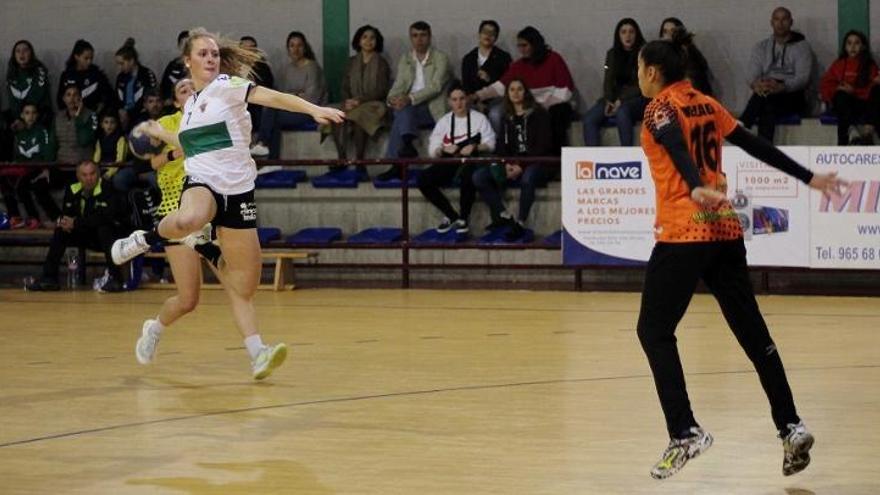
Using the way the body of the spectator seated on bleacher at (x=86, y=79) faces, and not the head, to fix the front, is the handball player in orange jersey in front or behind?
in front

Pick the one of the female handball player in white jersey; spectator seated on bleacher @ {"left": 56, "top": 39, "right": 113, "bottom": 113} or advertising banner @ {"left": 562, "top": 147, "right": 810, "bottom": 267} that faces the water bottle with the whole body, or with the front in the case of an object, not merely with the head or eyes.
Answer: the spectator seated on bleacher

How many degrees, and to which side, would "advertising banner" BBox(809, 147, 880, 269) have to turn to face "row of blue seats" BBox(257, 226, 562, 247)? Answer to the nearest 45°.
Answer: approximately 90° to its right

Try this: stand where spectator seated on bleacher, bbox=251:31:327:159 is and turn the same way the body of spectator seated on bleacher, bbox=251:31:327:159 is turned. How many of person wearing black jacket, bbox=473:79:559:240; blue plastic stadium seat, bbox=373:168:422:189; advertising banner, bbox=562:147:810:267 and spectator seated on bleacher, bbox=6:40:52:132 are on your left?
3

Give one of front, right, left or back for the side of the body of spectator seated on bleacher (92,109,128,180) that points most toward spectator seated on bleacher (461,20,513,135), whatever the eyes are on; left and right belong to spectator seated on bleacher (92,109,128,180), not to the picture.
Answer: left

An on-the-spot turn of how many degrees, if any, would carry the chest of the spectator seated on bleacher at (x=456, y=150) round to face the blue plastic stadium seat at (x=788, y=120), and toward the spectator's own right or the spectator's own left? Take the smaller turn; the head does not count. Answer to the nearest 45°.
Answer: approximately 90° to the spectator's own left

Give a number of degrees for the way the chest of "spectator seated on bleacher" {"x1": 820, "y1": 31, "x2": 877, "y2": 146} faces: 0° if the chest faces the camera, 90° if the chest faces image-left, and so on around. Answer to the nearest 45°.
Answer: approximately 0°

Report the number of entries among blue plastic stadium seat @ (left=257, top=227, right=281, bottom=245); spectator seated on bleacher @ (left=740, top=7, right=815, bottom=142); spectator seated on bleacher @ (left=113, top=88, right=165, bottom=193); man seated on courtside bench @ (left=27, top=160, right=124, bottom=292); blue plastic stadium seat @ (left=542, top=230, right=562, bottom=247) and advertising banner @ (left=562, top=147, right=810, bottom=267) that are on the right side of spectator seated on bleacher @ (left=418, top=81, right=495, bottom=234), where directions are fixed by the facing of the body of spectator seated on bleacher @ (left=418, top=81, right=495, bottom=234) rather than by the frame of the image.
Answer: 3

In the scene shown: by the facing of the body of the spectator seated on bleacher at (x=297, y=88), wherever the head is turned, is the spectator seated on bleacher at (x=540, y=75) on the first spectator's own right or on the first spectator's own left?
on the first spectator's own left

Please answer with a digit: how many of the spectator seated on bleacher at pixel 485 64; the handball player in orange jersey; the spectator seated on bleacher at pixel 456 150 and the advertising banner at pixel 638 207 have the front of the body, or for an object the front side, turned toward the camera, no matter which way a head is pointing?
3

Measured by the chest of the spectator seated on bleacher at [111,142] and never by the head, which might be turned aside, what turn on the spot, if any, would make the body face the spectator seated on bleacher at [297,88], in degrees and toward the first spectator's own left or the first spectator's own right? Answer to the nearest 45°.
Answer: approximately 90° to the first spectator's own left

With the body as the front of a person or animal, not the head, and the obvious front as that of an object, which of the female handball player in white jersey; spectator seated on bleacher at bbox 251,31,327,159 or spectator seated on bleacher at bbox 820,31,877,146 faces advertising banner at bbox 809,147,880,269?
spectator seated on bleacher at bbox 820,31,877,146
